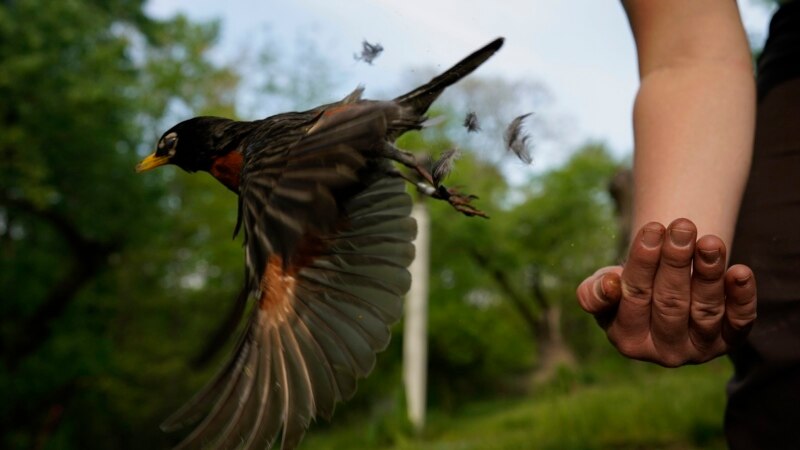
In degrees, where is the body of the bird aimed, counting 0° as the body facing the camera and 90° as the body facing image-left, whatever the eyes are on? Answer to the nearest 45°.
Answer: approximately 90°
